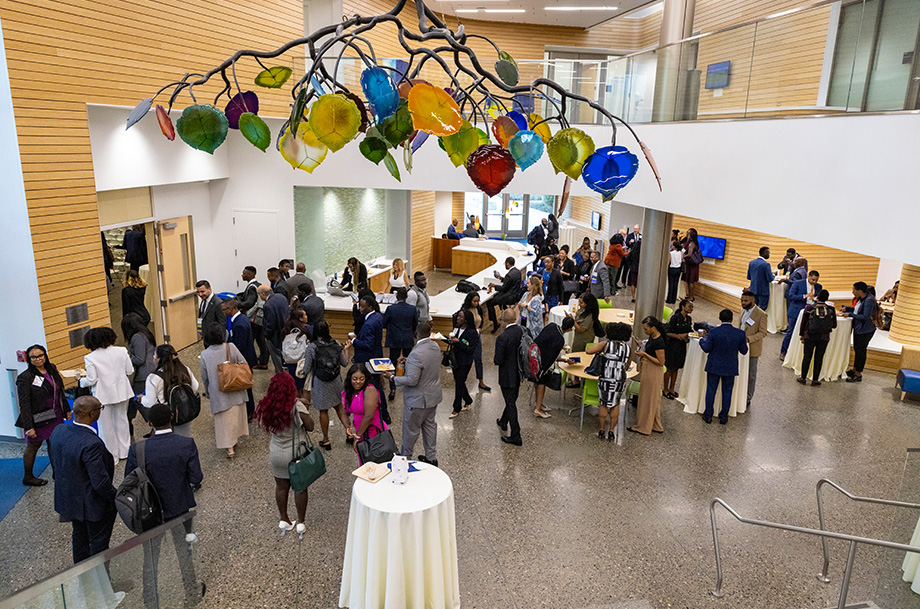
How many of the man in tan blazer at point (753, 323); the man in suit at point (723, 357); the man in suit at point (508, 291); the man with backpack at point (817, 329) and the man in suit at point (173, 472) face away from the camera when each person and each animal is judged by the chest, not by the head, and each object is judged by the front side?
3

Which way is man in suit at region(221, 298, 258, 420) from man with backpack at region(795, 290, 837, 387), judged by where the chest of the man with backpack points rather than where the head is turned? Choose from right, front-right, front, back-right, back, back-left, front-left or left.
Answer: back-left

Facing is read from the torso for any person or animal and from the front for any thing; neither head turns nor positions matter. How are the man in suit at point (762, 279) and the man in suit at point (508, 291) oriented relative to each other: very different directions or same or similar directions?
very different directions

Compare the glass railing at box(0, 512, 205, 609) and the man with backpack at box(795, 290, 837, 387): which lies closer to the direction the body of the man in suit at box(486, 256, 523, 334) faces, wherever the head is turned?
the glass railing

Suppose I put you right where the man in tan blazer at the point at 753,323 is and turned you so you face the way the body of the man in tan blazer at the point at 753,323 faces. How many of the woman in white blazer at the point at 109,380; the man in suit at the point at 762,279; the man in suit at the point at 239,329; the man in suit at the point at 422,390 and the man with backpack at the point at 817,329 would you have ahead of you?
3

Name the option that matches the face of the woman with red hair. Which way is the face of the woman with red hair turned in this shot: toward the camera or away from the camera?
away from the camera

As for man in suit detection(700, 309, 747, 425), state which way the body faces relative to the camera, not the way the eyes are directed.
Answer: away from the camera

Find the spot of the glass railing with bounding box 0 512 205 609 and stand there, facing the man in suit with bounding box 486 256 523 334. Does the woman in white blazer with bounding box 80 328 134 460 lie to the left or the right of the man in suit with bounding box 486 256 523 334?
left

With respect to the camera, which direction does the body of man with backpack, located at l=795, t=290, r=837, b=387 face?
away from the camera

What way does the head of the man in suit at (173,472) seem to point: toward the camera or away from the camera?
away from the camera

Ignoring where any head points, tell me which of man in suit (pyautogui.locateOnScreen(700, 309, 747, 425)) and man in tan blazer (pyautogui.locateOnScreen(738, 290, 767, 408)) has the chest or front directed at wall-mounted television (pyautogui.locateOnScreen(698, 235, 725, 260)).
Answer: man in suit (pyautogui.locateOnScreen(700, 309, 747, 425))

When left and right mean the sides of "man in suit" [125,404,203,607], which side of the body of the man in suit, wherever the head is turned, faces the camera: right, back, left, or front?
back
